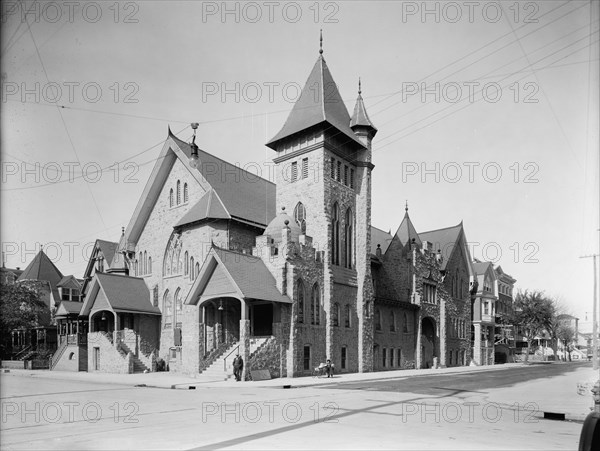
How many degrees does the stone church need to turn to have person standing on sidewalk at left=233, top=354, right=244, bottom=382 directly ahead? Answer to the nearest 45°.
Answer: approximately 45° to its left

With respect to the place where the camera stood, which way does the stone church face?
facing the viewer and to the left of the viewer
